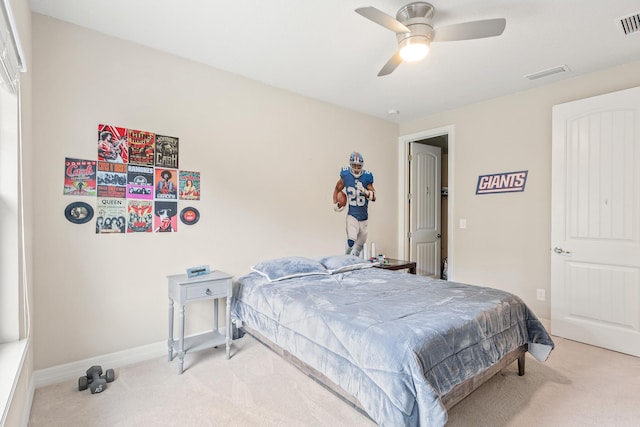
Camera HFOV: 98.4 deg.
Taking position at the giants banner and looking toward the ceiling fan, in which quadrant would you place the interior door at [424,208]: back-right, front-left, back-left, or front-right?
back-right

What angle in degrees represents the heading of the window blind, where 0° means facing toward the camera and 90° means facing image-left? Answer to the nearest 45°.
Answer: approximately 270°

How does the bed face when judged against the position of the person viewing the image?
facing the viewer and to the right of the viewer

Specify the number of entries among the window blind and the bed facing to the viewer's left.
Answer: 0

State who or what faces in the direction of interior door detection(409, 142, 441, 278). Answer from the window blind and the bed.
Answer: the window blind

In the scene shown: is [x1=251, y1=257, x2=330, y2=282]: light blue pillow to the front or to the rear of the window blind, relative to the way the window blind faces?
to the front

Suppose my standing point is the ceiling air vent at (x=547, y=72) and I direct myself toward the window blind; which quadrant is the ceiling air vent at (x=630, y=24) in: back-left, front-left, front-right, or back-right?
front-left

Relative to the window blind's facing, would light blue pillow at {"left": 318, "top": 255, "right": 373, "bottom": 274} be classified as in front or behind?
in front

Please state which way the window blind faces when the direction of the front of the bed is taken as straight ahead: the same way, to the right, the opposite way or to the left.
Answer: to the left

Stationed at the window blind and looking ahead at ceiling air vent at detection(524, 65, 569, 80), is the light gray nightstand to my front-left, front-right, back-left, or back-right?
front-left

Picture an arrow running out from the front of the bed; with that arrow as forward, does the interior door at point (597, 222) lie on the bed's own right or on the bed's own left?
on the bed's own left

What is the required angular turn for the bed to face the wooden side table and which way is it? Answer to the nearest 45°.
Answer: approximately 135° to its left

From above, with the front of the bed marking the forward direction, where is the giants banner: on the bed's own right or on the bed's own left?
on the bed's own left

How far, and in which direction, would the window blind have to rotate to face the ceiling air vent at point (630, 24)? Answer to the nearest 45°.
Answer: approximately 45° to its right
